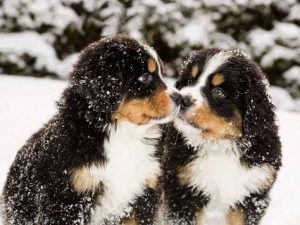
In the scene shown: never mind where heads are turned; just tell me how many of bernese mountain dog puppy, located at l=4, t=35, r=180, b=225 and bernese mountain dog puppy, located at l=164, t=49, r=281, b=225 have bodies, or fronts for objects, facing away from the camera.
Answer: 0

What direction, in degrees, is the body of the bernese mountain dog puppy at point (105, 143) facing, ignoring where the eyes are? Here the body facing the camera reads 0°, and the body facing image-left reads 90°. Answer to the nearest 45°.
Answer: approximately 315°

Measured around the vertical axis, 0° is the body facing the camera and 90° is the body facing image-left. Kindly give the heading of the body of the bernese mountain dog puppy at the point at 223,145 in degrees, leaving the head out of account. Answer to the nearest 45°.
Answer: approximately 0°

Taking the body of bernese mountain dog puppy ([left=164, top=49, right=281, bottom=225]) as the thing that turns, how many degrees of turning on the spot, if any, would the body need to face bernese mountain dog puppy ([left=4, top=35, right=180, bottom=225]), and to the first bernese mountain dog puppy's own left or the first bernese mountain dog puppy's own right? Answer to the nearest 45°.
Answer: approximately 45° to the first bernese mountain dog puppy's own right
